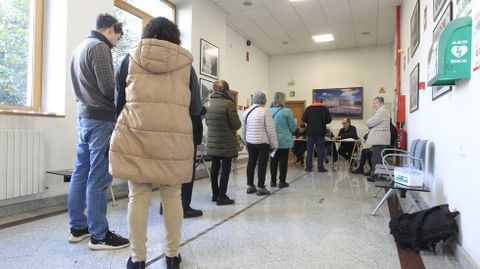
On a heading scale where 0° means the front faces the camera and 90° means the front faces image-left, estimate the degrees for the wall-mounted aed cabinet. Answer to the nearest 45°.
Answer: approximately 45°

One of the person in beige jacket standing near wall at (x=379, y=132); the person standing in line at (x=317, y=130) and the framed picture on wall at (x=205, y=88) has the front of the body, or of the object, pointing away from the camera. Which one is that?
the person standing in line at (x=317, y=130)

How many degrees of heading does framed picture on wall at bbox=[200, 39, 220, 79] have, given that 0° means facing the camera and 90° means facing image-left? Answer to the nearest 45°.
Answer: approximately 315°

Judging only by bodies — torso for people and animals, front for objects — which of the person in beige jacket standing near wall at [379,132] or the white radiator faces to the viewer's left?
the person in beige jacket standing near wall

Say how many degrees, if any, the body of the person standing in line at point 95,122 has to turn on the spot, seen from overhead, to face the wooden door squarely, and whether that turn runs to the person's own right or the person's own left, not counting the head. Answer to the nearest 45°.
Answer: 0° — they already face it

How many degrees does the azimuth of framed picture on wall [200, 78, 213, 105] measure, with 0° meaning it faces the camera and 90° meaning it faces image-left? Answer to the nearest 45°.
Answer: approximately 315°

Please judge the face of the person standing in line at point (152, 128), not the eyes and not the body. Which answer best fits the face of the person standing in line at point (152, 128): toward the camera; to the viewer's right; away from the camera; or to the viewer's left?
away from the camera

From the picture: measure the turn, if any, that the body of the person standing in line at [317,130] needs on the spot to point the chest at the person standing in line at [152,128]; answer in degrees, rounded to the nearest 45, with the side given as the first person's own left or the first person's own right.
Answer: approximately 180°

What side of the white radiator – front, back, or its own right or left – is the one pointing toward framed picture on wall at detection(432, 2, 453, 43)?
front

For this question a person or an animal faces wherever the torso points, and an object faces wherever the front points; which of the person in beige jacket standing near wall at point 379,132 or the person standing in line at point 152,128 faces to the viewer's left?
the person in beige jacket standing near wall at point 379,132

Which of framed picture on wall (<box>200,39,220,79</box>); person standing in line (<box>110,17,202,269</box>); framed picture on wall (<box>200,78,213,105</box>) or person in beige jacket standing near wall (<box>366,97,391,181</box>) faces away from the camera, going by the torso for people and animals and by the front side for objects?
person standing in line (<box>110,17,202,269</box>)

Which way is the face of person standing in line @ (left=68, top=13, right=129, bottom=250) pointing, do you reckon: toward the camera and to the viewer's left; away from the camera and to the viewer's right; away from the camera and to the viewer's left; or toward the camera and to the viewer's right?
away from the camera and to the viewer's right

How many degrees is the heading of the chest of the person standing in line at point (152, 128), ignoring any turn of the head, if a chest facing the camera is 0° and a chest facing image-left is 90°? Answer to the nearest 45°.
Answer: approximately 180°

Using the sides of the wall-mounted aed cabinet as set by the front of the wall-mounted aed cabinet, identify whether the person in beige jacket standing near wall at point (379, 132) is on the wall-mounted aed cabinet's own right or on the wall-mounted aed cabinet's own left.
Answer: on the wall-mounted aed cabinet's own right
